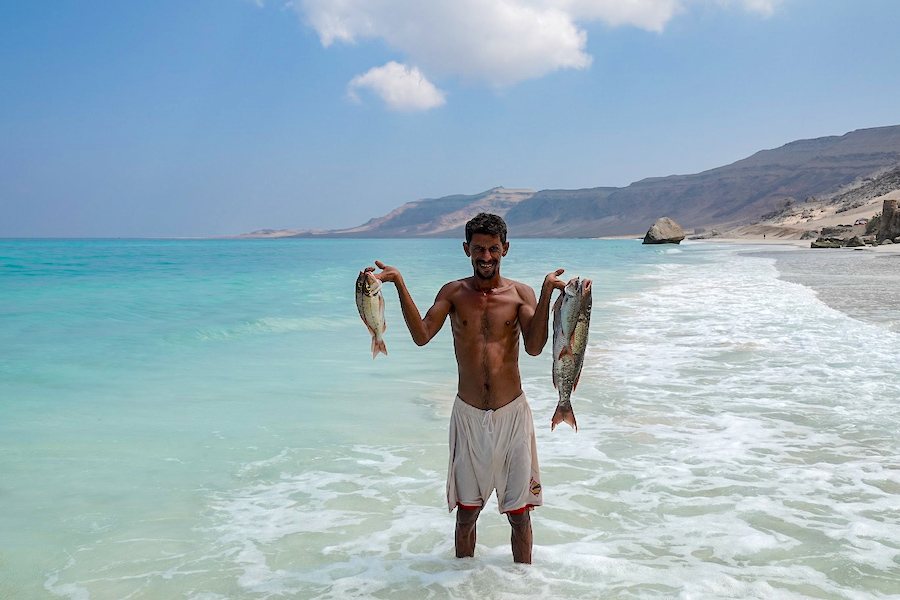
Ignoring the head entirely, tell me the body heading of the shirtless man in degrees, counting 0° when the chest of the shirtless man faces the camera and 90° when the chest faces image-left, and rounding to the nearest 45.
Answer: approximately 0°

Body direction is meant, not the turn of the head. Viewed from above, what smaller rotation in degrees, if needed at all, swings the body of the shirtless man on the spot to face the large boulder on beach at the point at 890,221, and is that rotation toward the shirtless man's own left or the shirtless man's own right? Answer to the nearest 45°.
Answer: approximately 135° to the shirtless man's own left

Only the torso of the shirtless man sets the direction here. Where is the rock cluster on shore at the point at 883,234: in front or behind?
behind

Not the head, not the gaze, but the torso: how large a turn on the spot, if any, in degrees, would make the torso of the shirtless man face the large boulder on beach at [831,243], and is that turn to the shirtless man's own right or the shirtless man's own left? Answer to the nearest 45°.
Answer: approximately 135° to the shirtless man's own left
